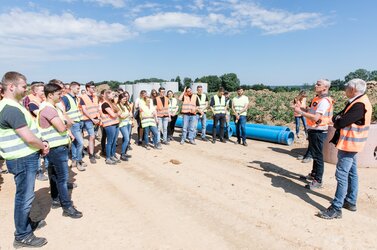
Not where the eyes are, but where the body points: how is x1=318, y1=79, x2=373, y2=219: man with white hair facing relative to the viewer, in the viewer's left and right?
facing to the left of the viewer

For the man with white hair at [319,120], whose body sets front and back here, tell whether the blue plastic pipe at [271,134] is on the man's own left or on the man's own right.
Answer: on the man's own right

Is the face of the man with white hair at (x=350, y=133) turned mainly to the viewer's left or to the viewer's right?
to the viewer's left

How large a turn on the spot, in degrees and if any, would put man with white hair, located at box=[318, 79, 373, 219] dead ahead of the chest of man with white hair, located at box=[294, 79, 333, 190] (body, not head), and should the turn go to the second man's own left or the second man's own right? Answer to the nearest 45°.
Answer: approximately 90° to the second man's own left

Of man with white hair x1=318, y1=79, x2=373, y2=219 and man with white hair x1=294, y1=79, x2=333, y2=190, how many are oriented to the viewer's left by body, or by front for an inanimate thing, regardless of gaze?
2

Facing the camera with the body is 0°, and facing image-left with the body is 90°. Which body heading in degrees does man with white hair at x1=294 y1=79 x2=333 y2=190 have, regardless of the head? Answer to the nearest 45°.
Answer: approximately 90°

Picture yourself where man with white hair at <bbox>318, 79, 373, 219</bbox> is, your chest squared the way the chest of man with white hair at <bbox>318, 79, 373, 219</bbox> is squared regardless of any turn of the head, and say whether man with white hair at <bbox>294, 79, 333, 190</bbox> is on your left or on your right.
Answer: on your right

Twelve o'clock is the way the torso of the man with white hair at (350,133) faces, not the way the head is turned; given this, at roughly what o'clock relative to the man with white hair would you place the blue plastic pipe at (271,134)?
The blue plastic pipe is roughly at 2 o'clock from the man with white hair.

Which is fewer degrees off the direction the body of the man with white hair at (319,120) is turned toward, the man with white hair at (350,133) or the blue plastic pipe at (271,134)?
the blue plastic pipe
